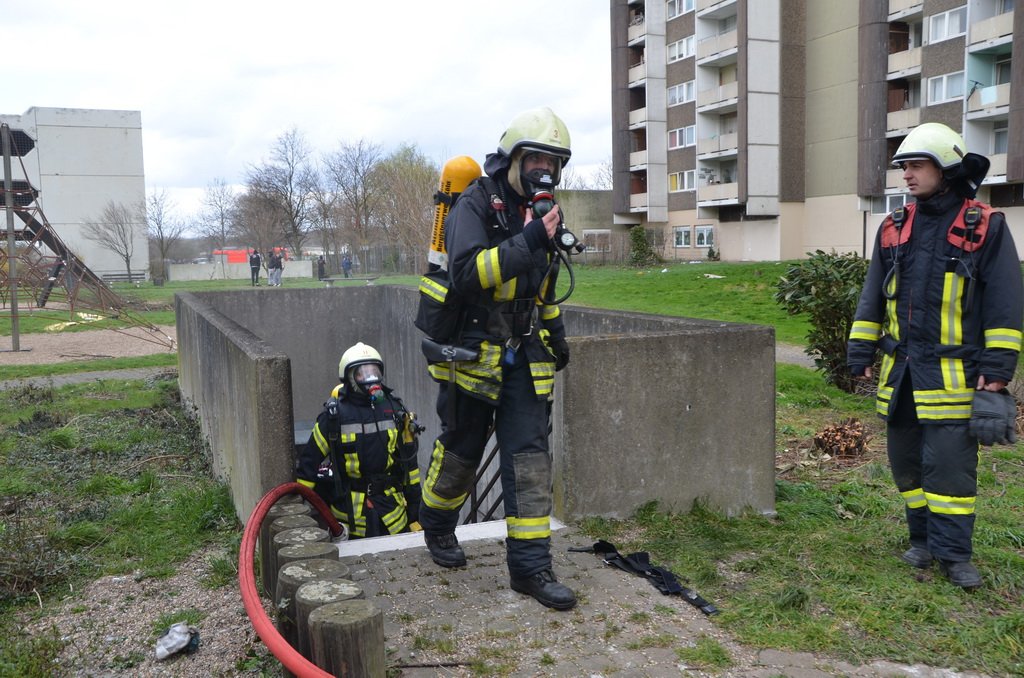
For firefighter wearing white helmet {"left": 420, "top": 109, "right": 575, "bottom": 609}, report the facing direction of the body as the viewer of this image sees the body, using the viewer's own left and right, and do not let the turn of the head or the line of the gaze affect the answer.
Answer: facing the viewer and to the right of the viewer

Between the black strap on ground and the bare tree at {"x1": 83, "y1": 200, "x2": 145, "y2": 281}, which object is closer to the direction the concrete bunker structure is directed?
the black strap on ground

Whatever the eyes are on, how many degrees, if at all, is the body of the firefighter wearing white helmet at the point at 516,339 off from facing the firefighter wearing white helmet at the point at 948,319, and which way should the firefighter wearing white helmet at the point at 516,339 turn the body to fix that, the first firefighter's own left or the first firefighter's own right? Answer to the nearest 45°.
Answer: approximately 45° to the first firefighter's own left

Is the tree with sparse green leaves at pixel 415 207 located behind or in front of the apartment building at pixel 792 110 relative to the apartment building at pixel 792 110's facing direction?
in front

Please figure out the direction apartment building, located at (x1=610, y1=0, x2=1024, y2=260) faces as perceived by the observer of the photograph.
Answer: facing the viewer and to the left of the viewer

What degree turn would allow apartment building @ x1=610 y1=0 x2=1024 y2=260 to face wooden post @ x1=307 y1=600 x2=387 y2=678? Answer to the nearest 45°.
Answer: approximately 45° to its left

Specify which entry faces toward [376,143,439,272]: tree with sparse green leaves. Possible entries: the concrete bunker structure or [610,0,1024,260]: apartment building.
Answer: the apartment building

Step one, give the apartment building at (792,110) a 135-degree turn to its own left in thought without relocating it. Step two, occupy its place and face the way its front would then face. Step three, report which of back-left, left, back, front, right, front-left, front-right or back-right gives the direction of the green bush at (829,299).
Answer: right

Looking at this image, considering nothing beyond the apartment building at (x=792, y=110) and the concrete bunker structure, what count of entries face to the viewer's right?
0

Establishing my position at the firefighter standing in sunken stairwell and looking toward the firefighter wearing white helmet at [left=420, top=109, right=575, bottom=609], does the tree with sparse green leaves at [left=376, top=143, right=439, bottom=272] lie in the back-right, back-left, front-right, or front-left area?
back-left

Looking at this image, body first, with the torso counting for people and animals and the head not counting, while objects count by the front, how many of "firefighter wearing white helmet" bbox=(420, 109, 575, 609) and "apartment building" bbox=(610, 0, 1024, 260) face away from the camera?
0

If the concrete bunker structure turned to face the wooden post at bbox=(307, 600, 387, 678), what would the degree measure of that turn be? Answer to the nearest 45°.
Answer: approximately 45° to its right

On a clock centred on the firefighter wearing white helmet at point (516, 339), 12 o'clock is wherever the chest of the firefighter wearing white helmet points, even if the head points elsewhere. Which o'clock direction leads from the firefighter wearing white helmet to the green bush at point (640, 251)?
The green bush is roughly at 8 o'clock from the firefighter wearing white helmet.

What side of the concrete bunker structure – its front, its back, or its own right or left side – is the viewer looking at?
front

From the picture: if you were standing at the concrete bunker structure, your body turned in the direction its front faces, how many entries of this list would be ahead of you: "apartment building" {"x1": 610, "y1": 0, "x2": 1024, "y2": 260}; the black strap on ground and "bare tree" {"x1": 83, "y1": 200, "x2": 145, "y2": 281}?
1
